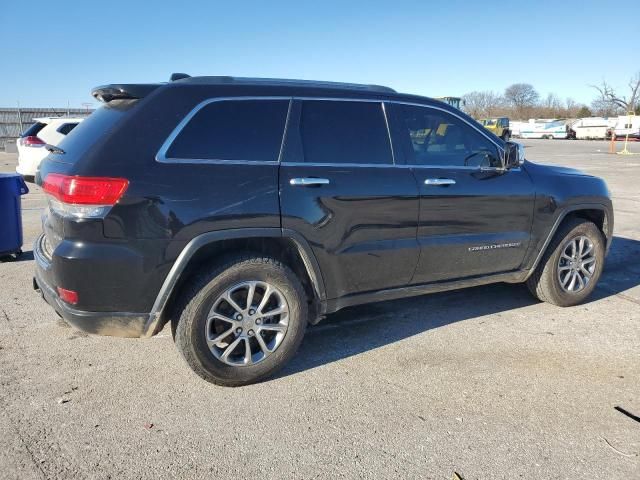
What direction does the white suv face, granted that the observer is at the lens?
facing away from the viewer and to the right of the viewer

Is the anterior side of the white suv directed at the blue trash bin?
no

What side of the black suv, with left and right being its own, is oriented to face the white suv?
left

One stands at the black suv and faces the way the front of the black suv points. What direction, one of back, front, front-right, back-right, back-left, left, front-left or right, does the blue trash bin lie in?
left

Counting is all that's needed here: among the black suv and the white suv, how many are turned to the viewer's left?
0

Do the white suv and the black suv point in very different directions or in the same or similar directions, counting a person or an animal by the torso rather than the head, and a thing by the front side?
same or similar directions

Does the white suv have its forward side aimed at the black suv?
no

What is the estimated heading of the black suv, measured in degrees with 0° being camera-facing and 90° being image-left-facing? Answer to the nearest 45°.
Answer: approximately 225°
